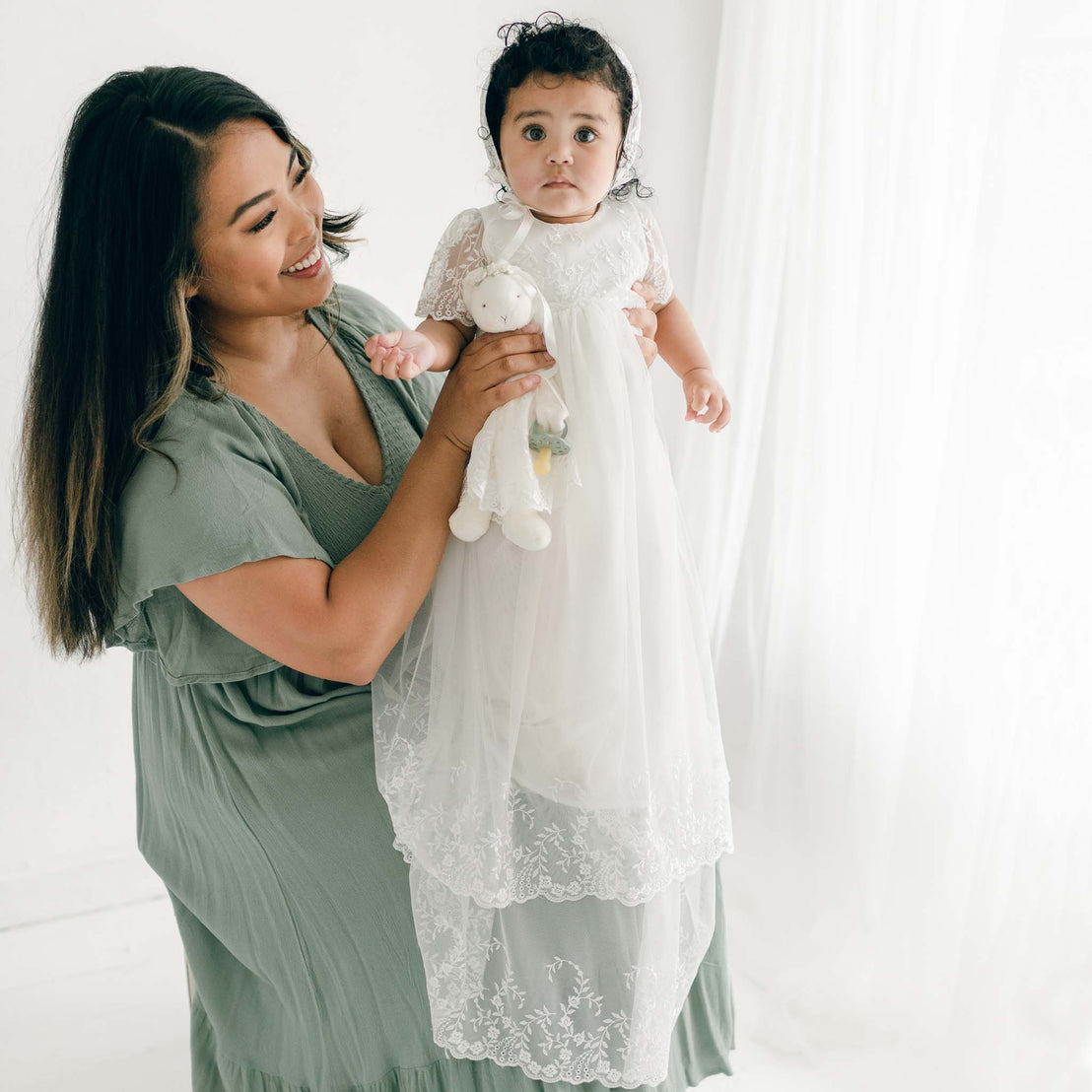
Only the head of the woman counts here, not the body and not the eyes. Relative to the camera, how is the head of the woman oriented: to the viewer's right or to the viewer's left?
to the viewer's right

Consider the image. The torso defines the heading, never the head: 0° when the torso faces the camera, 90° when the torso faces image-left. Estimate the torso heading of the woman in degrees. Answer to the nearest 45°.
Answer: approximately 315°

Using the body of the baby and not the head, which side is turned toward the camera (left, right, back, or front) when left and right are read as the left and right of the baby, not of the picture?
front
